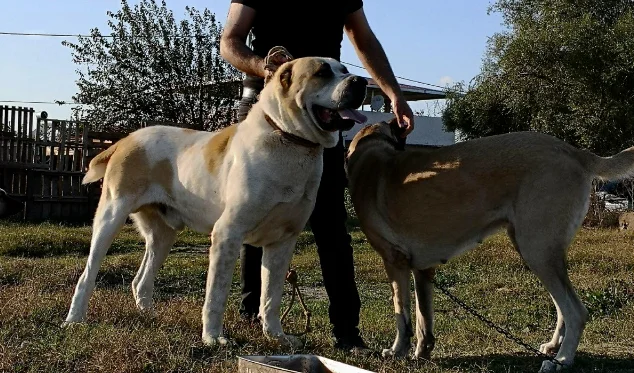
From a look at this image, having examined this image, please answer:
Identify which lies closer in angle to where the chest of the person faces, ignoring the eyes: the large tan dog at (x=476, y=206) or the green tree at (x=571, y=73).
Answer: the large tan dog

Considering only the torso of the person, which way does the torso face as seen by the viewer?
toward the camera

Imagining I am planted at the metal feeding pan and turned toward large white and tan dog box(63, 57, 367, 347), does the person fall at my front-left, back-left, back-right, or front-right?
front-right

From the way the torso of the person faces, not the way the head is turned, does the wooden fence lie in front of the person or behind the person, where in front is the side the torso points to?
behind

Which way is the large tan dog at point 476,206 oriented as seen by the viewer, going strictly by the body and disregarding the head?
to the viewer's left

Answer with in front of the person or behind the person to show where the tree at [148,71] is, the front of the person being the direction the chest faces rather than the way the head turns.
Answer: behind

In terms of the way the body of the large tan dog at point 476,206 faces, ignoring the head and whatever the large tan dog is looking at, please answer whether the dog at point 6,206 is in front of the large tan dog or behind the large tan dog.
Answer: in front

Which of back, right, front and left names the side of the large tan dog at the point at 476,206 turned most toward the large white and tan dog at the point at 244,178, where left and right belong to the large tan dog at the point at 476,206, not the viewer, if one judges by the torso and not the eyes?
front

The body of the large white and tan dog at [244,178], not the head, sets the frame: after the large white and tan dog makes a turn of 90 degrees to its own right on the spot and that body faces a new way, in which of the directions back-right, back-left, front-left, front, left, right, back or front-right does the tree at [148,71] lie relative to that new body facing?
back-right

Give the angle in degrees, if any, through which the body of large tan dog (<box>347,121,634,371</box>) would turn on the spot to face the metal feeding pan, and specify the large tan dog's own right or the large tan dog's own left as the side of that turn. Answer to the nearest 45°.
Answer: approximately 45° to the large tan dog's own left
